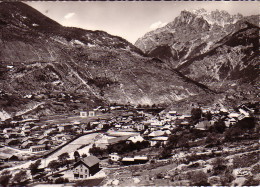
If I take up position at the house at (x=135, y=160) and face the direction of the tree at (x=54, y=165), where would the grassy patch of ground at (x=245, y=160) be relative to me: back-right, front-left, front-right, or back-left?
back-left

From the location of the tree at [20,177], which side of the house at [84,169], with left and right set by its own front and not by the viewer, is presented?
right

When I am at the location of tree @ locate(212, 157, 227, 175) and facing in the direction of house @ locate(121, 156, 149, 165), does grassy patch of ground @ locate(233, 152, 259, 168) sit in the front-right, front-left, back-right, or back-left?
back-right

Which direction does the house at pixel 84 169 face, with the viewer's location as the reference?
facing the viewer and to the left of the viewer

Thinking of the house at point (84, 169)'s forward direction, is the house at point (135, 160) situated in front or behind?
behind

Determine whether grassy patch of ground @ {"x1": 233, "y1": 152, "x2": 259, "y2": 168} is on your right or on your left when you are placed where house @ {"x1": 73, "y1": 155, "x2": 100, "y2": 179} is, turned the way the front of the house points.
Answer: on your left

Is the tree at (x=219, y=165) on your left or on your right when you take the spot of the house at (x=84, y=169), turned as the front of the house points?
on your left

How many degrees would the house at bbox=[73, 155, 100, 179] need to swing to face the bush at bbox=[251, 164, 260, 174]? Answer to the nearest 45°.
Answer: approximately 90° to its left

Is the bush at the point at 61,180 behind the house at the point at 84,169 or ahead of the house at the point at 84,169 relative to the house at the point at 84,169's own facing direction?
ahead

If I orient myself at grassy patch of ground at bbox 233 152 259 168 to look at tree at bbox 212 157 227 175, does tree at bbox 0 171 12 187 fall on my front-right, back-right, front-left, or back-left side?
front-right

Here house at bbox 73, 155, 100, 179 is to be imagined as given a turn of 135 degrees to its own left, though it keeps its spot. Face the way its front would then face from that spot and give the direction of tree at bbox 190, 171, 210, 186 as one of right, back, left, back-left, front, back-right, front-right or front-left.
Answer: front-right

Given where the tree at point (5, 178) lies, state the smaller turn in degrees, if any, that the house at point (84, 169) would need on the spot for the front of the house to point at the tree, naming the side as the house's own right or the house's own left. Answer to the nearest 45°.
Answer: approximately 45° to the house's own right

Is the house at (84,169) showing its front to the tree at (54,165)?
no
